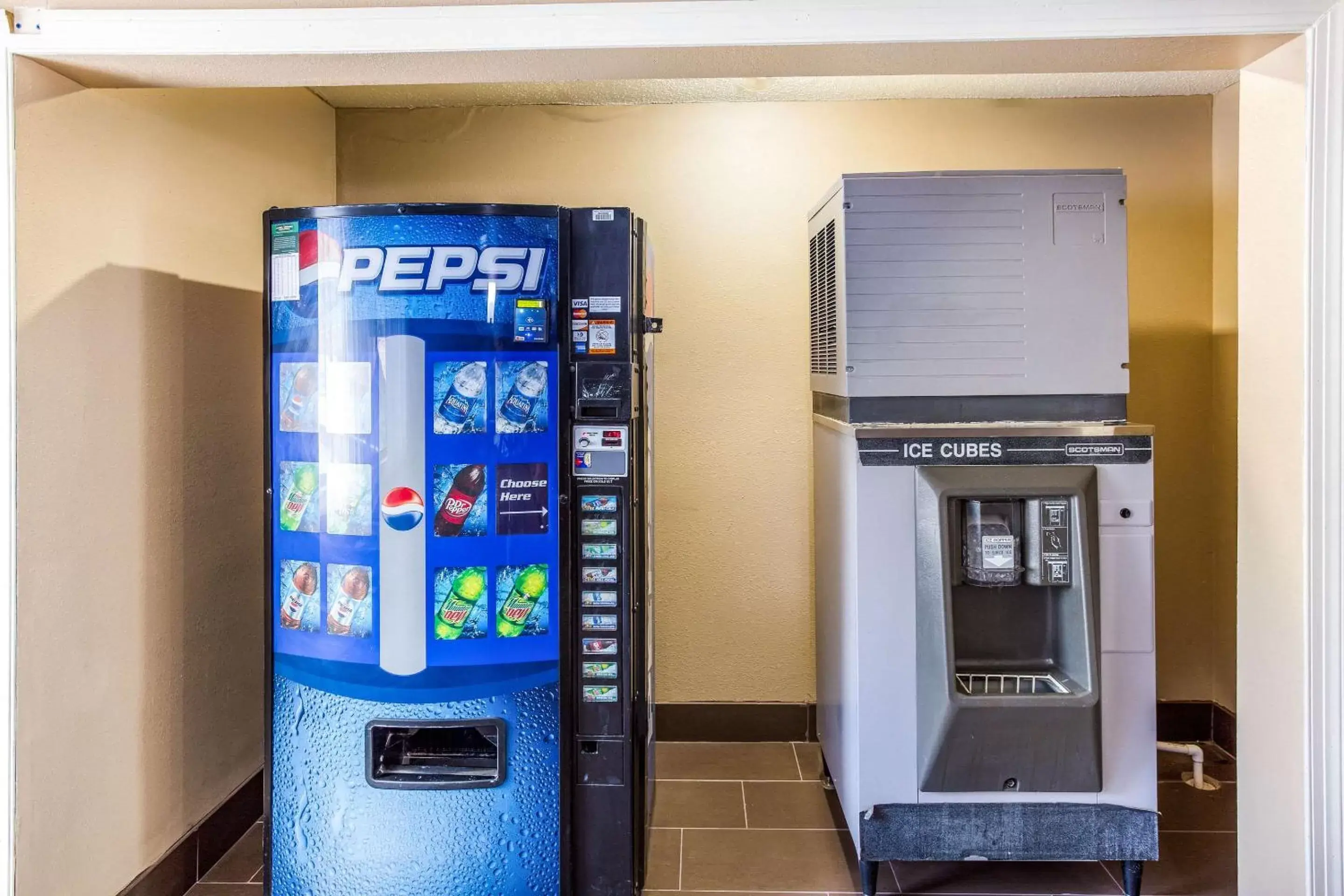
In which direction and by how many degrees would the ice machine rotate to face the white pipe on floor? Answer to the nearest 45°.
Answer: approximately 135° to its left

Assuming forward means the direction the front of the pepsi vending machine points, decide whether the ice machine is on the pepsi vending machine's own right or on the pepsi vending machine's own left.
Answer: on the pepsi vending machine's own left

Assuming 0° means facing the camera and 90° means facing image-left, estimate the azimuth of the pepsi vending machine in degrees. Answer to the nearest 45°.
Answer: approximately 0°

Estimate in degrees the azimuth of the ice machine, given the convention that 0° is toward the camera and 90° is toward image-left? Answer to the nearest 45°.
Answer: approximately 0°

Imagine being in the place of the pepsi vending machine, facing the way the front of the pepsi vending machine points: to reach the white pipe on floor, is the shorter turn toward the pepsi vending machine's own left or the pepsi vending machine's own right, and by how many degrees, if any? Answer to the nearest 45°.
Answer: approximately 90° to the pepsi vending machine's own left

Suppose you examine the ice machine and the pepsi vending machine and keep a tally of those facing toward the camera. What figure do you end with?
2

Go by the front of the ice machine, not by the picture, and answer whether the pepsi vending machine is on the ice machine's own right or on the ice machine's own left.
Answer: on the ice machine's own right
